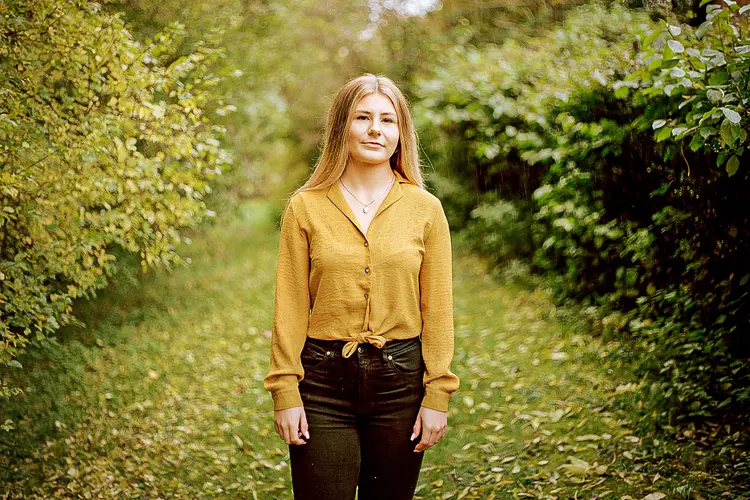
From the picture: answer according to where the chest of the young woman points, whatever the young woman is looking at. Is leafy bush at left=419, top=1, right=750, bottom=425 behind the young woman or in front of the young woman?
behind

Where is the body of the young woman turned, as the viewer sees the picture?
toward the camera

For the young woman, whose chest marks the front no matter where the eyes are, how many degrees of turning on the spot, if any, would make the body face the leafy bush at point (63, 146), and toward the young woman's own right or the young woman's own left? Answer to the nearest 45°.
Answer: approximately 135° to the young woman's own right
